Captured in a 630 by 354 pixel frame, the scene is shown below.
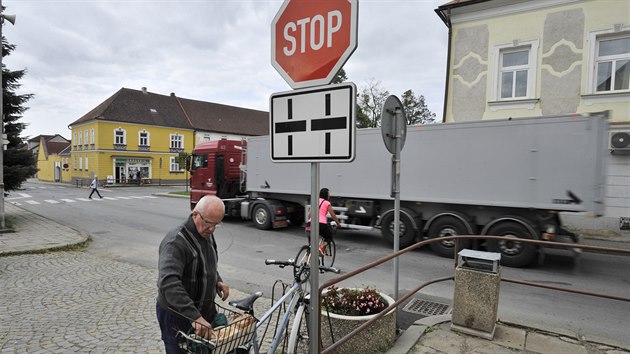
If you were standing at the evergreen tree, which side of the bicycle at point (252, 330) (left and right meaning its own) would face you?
left

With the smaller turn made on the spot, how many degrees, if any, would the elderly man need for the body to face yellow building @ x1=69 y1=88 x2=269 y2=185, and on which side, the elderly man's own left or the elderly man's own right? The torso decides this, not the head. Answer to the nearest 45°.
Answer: approximately 135° to the elderly man's own left

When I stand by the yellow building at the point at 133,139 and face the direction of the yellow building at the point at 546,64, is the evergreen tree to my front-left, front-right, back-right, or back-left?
front-right

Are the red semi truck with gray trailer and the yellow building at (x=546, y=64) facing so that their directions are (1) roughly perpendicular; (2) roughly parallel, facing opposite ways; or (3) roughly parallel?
roughly perpendicular

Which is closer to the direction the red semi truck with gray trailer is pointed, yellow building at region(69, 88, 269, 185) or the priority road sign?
the yellow building

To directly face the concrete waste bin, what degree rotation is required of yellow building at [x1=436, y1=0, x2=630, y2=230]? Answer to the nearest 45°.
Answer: approximately 45° to its left

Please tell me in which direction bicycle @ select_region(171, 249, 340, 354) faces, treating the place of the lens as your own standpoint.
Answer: facing away from the viewer and to the right of the viewer

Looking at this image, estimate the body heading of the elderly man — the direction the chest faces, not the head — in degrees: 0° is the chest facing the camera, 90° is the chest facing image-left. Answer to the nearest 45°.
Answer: approximately 315°

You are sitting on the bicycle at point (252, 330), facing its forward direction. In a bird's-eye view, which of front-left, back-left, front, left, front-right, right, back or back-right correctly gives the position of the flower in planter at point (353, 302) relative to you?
front

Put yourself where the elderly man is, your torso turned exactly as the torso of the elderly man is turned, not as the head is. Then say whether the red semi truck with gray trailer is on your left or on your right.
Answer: on your left

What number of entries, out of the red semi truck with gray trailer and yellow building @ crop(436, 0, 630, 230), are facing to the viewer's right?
0

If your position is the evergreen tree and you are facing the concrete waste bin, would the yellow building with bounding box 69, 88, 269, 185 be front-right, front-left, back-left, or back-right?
back-left
